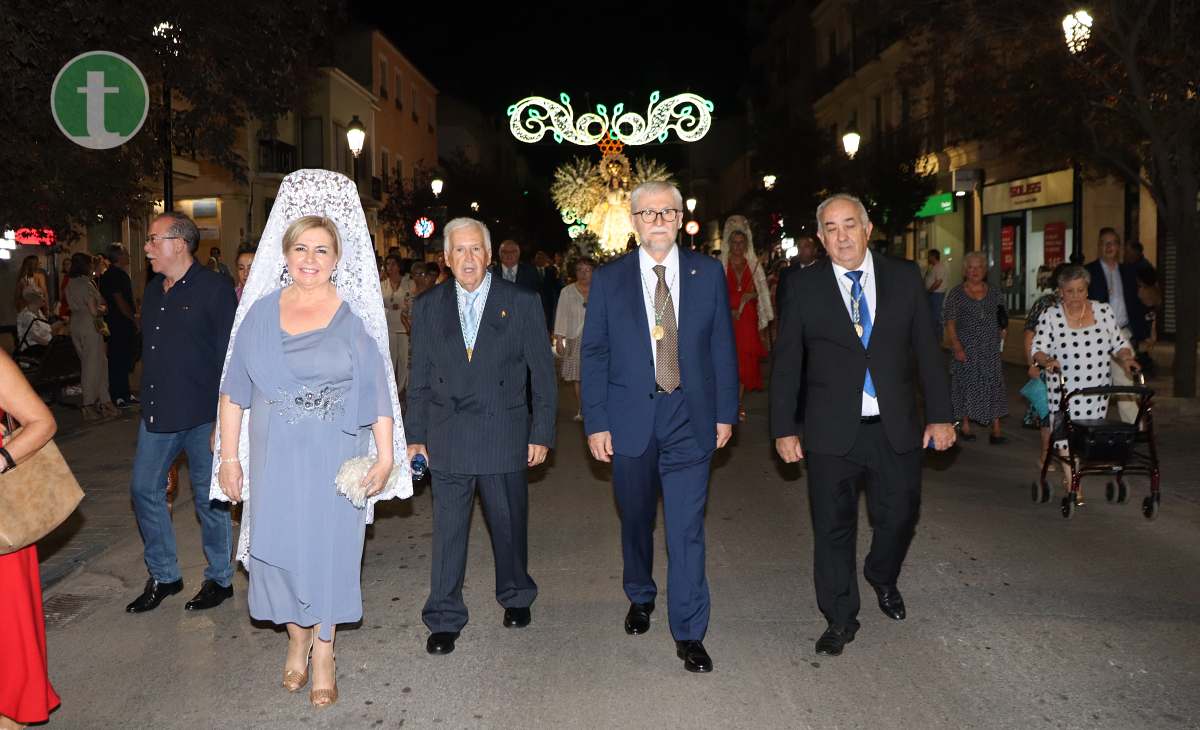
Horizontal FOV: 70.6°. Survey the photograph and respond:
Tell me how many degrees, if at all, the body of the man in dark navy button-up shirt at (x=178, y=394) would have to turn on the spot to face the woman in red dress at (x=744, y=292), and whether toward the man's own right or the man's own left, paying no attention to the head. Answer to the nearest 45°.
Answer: approximately 180°

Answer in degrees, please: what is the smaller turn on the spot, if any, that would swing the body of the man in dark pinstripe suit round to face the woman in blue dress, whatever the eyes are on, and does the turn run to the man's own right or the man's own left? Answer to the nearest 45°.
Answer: approximately 45° to the man's own right

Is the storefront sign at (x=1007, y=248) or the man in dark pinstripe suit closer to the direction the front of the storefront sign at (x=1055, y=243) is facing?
the man in dark pinstripe suit

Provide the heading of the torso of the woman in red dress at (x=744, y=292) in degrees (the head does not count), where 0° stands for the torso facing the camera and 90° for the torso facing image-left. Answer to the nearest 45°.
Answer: approximately 0°

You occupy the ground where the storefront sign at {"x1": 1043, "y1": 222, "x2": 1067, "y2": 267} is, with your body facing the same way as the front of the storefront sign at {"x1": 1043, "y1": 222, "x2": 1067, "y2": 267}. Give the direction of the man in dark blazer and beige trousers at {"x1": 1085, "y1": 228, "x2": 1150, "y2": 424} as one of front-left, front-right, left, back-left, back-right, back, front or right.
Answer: front-left

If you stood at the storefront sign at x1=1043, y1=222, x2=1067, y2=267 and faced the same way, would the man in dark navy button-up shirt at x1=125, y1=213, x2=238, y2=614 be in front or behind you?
in front

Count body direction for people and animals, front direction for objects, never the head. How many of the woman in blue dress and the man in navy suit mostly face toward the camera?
2

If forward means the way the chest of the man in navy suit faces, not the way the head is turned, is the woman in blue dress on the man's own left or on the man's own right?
on the man's own right

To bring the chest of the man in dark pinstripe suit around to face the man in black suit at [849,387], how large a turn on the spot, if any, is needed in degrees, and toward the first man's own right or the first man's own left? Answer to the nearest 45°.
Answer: approximately 90° to the first man's own left
